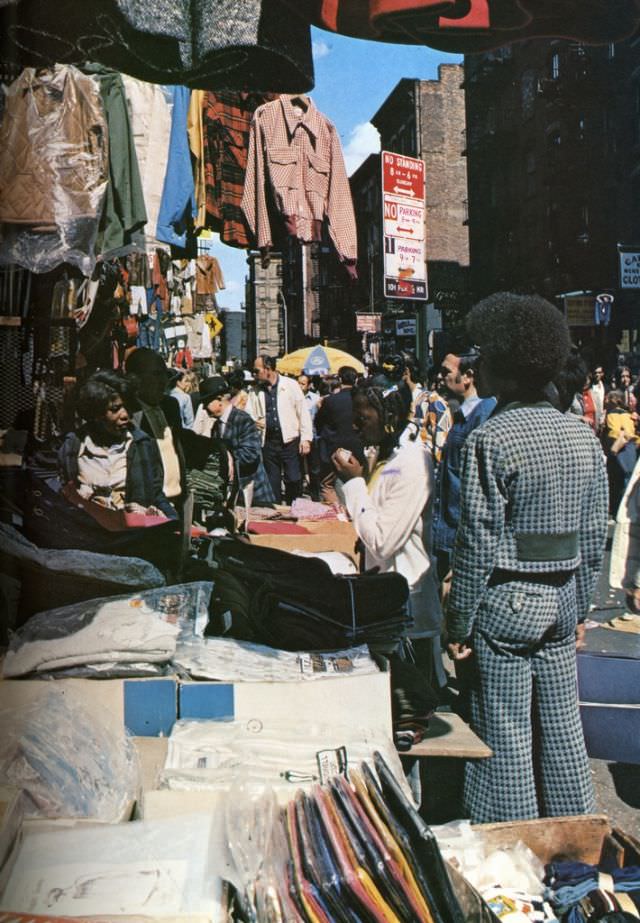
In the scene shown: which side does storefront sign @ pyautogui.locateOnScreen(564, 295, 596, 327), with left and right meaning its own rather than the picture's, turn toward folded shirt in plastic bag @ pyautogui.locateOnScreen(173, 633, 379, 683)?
front

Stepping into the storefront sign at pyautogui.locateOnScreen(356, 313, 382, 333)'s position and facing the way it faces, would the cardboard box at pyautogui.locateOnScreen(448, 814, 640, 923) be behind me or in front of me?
in front

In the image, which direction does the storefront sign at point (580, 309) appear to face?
toward the camera

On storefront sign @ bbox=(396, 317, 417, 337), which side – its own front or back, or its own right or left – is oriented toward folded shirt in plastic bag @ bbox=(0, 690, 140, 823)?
front

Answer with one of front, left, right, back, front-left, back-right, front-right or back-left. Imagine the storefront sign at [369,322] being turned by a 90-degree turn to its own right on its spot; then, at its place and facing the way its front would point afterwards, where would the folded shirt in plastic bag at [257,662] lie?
left

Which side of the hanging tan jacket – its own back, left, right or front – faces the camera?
front

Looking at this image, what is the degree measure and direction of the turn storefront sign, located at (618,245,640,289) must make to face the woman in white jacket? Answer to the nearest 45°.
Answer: approximately 45° to its right

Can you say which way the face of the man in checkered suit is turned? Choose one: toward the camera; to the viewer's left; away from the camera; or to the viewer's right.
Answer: away from the camera

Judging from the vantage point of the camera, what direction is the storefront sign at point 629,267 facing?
facing the viewer

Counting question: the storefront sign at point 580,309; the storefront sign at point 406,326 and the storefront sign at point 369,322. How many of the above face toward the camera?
3
